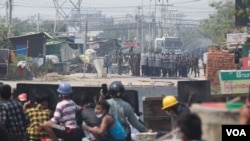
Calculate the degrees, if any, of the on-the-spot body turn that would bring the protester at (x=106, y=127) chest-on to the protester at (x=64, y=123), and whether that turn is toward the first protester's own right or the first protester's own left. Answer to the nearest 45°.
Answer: approximately 45° to the first protester's own right

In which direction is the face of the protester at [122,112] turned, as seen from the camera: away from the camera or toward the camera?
away from the camera

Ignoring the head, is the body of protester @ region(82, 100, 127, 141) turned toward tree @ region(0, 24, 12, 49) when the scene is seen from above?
no

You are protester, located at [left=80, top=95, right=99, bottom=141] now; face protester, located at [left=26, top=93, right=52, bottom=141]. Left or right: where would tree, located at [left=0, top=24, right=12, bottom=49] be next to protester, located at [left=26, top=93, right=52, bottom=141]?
right

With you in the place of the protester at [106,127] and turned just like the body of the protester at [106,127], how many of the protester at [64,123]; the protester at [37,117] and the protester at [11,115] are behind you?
0

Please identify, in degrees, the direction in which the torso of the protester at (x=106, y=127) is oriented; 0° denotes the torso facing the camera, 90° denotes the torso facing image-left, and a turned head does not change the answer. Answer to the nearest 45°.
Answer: approximately 90°

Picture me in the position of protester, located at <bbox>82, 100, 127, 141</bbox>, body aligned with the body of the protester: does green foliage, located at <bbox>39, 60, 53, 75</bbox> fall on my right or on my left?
on my right

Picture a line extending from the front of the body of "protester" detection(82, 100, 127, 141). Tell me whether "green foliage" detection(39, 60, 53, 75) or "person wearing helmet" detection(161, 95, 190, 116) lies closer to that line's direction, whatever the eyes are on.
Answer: the green foliage
